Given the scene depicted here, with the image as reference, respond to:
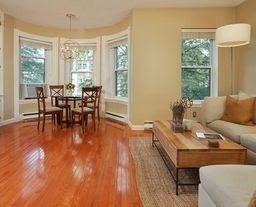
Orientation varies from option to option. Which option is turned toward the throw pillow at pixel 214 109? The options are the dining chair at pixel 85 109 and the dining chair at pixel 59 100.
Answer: the dining chair at pixel 59 100

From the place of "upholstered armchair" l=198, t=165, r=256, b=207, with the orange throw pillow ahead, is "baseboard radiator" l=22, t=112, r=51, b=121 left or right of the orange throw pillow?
left

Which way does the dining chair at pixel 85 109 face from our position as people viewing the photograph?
facing away from the viewer and to the left of the viewer

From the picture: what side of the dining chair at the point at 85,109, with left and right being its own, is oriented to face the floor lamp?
back

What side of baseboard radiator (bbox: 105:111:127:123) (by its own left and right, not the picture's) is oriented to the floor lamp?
left

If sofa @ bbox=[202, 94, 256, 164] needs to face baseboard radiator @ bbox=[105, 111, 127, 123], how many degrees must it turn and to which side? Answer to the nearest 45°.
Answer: approximately 90° to its right

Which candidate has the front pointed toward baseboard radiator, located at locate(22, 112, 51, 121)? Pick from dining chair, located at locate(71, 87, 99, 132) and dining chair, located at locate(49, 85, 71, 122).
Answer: dining chair, located at locate(71, 87, 99, 132)

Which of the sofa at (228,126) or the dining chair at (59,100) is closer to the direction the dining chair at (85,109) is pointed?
the dining chair

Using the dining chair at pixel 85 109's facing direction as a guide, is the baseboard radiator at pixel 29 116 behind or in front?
in front

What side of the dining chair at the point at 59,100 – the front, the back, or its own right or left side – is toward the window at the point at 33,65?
back
